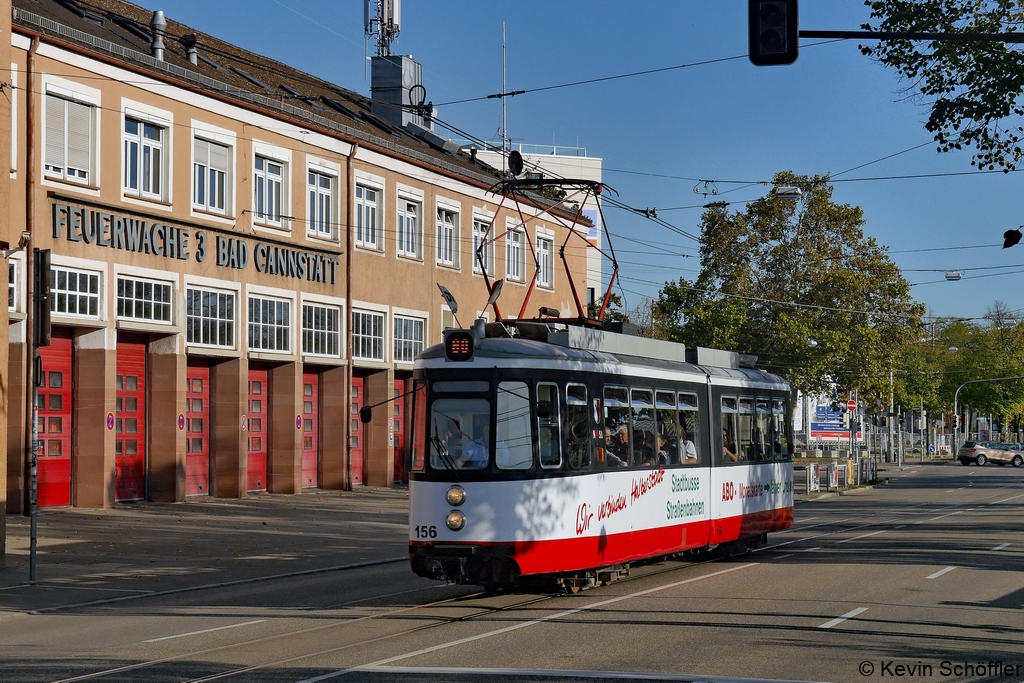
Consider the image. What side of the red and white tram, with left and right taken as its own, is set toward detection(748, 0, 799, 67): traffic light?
left

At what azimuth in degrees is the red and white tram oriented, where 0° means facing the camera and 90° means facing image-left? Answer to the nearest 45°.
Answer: approximately 45°
